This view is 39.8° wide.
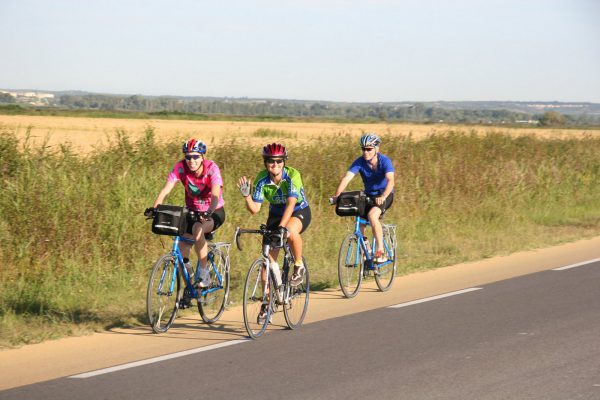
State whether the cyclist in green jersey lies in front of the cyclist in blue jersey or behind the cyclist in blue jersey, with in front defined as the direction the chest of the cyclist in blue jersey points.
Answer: in front

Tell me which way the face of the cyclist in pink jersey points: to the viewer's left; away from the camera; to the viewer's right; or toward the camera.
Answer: toward the camera

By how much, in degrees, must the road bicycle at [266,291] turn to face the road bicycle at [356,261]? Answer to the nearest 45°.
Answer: approximately 180°

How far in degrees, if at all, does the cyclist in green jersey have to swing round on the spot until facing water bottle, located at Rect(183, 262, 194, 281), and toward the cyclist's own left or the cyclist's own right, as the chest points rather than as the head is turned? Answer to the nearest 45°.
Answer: approximately 45° to the cyclist's own right

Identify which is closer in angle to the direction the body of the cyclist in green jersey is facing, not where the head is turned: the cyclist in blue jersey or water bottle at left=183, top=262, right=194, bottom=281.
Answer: the water bottle

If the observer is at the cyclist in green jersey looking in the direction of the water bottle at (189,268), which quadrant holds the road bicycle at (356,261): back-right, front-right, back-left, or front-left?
back-right

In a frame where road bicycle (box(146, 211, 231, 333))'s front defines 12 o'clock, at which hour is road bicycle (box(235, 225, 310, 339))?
road bicycle (box(235, 225, 310, 339)) is roughly at 8 o'clock from road bicycle (box(146, 211, 231, 333)).

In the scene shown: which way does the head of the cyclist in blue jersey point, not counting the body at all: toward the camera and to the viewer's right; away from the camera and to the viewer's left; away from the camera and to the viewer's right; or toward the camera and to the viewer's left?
toward the camera and to the viewer's left

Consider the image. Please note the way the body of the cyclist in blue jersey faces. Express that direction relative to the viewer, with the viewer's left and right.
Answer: facing the viewer and to the left of the viewer

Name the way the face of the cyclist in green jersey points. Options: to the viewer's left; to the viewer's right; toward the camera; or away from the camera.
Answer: toward the camera
